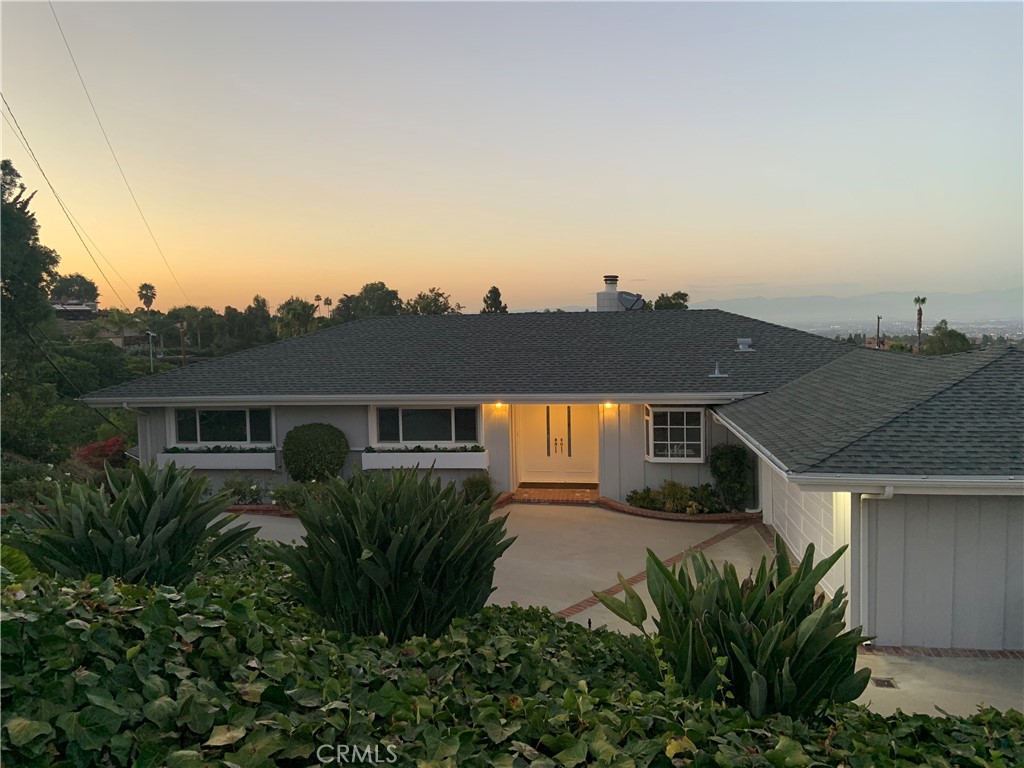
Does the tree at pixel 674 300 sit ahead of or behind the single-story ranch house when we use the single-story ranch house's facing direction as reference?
behind

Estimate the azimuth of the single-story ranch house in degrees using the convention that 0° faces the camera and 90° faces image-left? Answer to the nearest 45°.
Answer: approximately 0°

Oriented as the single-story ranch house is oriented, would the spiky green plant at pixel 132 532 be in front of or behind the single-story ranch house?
in front

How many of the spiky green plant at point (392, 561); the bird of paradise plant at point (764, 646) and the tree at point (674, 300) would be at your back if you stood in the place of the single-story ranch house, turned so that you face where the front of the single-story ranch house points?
1

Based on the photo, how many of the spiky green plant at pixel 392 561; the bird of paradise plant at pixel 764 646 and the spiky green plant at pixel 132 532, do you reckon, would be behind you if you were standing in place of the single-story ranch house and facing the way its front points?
0

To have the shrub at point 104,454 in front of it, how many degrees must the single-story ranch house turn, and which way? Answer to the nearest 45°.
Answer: approximately 90° to its right

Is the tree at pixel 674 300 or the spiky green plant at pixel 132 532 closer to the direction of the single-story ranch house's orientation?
the spiky green plant

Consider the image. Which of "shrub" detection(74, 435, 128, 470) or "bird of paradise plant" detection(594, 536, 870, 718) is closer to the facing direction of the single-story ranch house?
the bird of paradise plant

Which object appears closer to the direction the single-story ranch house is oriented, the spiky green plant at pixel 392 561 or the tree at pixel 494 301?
the spiky green plant

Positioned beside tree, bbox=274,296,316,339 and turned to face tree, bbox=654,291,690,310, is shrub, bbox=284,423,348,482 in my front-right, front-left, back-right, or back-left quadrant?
front-right

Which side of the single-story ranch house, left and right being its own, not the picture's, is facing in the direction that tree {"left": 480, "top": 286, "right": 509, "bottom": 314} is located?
back

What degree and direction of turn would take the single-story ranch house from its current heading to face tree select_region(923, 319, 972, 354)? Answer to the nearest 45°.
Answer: approximately 135° to its left

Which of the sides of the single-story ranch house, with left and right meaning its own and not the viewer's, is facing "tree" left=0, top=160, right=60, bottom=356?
right

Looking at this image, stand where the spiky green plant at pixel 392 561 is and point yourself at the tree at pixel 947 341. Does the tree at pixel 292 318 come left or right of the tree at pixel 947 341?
left

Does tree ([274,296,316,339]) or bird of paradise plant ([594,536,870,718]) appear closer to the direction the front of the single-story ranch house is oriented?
the bird of paradise plant
